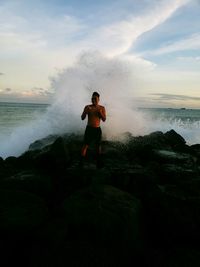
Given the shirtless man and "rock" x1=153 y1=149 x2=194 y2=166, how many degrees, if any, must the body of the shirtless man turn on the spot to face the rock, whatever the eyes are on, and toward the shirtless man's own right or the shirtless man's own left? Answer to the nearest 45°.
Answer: approximately 90° to the shirtless man's own left

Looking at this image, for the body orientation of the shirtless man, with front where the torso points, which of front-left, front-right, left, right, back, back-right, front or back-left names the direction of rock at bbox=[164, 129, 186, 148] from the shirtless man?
back-left

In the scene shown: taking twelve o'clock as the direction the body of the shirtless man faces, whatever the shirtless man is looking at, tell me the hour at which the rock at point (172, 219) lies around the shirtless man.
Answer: The rock is roughly at 11 o'clock from the shirtless man.

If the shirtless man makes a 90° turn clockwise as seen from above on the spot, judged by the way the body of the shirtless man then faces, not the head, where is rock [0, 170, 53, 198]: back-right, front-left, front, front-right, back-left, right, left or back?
front-left

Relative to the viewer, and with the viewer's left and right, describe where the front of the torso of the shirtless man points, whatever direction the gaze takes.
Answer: facing the viewer

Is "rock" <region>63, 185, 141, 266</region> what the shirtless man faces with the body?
yes

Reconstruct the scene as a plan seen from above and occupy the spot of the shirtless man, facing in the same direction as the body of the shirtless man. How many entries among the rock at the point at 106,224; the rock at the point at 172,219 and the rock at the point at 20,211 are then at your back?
0
